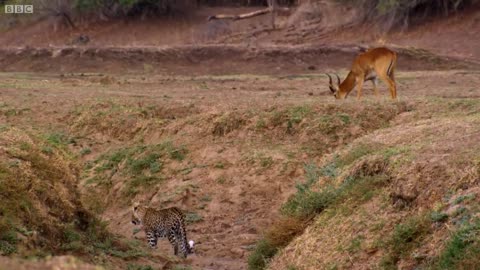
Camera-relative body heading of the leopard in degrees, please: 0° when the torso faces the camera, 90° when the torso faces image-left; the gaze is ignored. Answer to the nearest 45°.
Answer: approximately 135°

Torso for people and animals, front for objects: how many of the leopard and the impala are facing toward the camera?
0

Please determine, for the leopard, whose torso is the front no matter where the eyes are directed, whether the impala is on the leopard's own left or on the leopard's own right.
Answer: on the leopard's own right

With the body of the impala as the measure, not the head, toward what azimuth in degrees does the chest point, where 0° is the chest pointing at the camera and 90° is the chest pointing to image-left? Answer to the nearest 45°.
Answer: approximately 90°

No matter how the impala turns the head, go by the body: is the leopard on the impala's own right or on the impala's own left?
on the impala's own left
